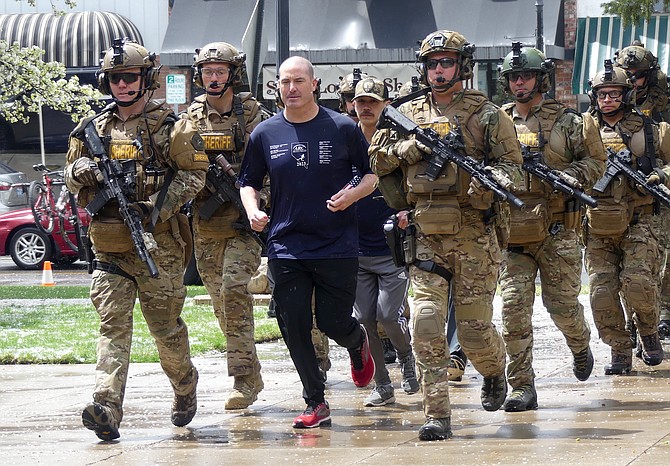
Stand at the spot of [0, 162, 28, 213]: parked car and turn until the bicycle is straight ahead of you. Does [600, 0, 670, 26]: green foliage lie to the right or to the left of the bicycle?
left

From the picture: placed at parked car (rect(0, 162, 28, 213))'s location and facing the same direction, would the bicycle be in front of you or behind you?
behind

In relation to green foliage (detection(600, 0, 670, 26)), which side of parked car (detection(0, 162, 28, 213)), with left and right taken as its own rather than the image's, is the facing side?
back

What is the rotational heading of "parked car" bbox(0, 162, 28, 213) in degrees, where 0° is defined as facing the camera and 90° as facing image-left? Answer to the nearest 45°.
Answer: approximately 135°

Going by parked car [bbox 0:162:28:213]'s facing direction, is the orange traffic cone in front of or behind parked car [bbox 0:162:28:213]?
behind
